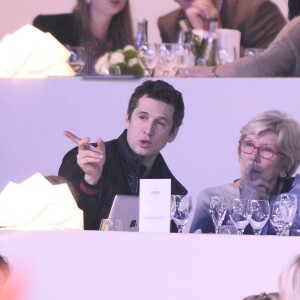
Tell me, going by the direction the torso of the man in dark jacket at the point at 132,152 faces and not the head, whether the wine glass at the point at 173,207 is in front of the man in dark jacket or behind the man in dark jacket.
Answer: in front

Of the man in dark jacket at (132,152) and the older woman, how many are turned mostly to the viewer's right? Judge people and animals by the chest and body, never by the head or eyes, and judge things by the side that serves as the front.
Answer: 0

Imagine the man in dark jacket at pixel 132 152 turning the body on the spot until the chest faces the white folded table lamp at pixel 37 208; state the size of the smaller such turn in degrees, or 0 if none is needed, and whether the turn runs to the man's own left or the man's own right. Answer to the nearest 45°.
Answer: approximately 45° to the man's own right

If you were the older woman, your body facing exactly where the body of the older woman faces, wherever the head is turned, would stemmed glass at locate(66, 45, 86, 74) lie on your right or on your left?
on your right

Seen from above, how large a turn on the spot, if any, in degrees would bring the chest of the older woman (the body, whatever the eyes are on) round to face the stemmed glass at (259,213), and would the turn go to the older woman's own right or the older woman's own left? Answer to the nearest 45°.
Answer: approximately 45° to the older woman's own left

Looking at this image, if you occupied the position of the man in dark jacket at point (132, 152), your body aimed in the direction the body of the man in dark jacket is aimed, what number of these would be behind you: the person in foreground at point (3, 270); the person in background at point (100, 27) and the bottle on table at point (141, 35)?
2

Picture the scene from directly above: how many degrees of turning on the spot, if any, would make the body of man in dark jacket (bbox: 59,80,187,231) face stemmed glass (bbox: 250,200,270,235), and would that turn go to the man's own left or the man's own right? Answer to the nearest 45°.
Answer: approximately 45° to the man's own left

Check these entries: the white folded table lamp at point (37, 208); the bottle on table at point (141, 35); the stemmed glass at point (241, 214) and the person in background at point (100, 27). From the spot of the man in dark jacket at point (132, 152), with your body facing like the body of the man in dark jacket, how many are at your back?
2

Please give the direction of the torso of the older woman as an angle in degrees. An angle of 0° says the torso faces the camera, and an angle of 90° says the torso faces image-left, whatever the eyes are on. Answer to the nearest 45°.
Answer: approximately 45°
